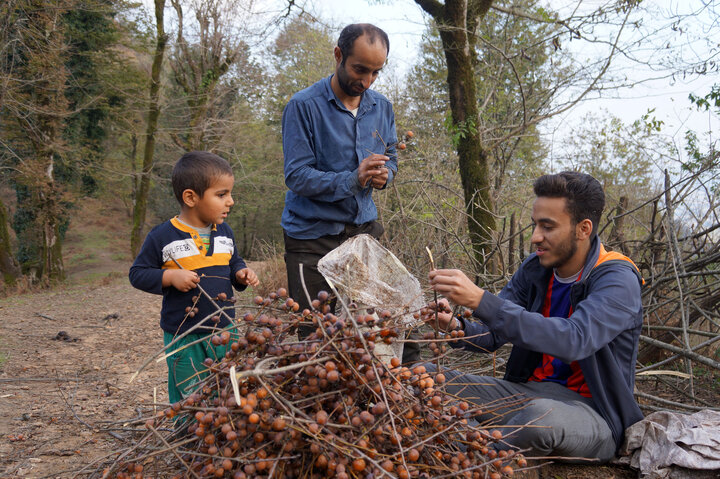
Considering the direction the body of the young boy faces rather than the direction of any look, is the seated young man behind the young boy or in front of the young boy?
in front

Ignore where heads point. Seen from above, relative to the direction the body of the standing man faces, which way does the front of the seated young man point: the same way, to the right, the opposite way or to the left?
to the right

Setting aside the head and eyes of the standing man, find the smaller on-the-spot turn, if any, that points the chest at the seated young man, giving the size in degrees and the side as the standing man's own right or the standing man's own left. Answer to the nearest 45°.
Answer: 0° — they already face them

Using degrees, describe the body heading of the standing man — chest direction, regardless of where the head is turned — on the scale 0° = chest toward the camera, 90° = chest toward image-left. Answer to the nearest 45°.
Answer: approximately 315°

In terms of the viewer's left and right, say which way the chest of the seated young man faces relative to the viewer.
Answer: facing the viewer and to the left of the viewer

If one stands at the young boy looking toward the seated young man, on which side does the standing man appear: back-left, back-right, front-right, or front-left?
front-left

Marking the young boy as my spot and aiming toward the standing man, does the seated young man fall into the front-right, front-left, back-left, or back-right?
front-right

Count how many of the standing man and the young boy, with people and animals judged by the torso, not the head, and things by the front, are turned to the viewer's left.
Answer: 0

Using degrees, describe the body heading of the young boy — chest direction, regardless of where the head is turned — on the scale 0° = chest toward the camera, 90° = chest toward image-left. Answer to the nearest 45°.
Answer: approximately 315°

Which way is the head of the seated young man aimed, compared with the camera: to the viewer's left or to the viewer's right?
to the viewer's left
